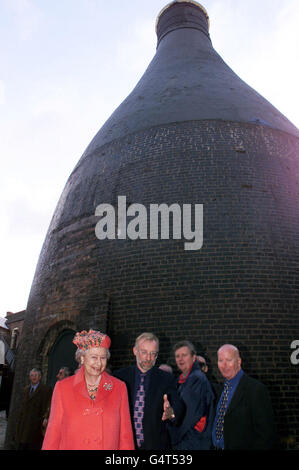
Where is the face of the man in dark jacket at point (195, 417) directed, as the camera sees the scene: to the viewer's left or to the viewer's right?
to the viewer's left

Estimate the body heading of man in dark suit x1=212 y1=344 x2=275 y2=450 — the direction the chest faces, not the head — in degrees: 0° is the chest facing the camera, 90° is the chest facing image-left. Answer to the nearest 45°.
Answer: approximately 45°

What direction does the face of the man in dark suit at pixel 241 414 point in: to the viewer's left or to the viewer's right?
to the viewer's left

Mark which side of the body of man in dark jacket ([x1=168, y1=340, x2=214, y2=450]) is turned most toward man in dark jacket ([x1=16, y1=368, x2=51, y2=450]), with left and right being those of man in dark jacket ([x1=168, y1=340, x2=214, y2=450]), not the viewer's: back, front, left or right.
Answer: right

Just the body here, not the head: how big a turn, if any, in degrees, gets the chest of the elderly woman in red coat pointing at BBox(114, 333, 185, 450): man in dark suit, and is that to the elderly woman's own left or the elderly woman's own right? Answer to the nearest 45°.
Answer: approximately 135° to the elderly woman's own left

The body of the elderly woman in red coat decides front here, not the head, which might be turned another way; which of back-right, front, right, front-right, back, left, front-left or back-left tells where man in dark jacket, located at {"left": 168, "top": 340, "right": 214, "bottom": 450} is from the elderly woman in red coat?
back-left

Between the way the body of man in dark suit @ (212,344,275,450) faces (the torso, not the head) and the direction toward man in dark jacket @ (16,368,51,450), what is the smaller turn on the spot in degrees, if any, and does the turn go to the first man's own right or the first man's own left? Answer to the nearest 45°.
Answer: approximately 90° to the first man's own right
